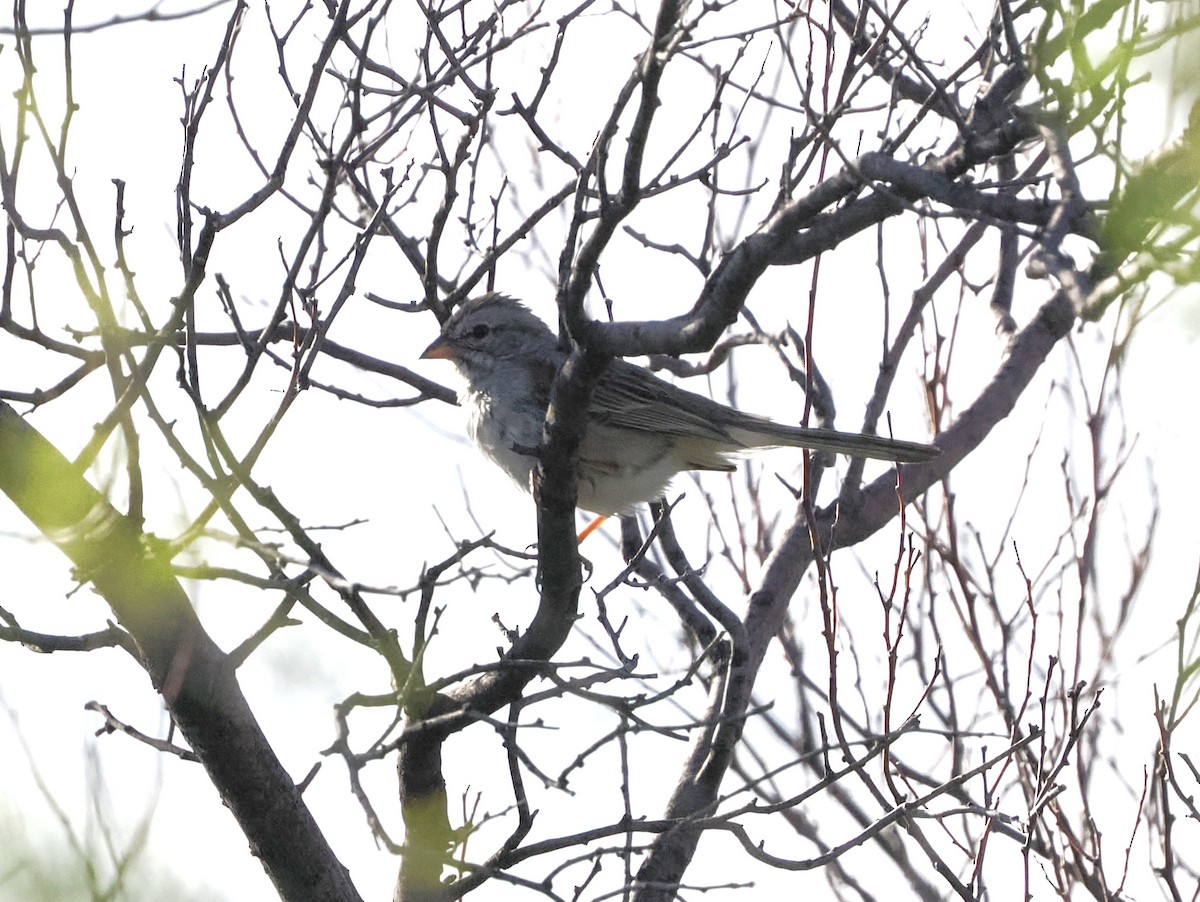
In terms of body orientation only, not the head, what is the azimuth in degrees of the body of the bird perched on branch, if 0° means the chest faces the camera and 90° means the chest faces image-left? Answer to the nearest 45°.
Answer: approximately 90°
